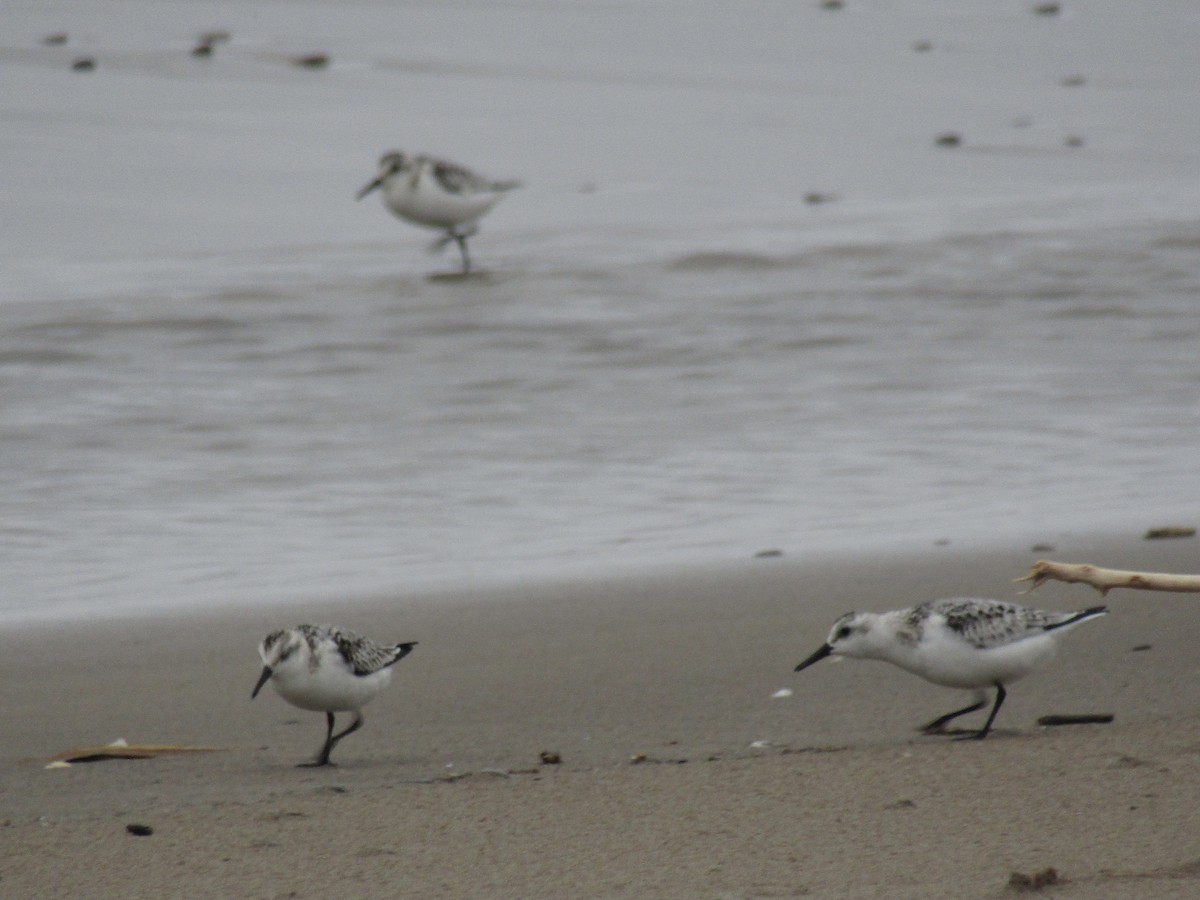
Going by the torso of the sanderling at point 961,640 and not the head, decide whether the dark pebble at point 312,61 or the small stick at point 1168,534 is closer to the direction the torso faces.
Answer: the dark pebble

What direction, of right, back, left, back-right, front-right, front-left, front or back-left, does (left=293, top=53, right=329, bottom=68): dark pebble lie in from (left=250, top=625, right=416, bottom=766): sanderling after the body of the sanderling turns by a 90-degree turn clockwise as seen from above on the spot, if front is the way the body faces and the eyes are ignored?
front-right

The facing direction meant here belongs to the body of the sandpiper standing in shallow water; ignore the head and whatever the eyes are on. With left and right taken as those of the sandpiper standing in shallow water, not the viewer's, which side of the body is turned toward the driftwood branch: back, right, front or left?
left

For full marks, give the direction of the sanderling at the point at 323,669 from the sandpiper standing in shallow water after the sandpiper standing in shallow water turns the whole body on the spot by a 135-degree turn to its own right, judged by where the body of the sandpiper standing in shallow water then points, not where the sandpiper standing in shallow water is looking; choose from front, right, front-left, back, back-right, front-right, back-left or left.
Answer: back-right

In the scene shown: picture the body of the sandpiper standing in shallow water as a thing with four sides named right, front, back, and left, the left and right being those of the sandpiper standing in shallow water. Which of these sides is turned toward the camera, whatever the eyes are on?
left

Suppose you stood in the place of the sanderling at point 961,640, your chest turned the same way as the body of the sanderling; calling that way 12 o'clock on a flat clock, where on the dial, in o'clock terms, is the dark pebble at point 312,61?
The dark pebble is roughly at 2 o'clock from the sanderling.

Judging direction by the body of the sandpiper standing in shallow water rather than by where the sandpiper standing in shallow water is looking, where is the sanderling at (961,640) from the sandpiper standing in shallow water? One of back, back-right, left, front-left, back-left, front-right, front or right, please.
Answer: left

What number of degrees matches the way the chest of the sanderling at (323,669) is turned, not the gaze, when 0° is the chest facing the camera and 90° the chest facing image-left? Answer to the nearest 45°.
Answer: approximately 45°

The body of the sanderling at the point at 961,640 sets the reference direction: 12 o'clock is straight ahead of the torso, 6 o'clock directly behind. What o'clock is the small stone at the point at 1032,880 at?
The small stone is roughly at 9 o'clock from the sanderling.

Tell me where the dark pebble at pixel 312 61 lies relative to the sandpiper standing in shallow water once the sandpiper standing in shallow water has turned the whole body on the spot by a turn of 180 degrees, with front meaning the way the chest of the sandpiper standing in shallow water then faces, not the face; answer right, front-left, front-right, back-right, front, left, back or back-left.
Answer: left

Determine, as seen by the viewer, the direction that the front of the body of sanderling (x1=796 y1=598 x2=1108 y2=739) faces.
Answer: to the viewer's left

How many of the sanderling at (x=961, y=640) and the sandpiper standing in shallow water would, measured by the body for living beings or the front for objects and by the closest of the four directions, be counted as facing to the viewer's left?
2

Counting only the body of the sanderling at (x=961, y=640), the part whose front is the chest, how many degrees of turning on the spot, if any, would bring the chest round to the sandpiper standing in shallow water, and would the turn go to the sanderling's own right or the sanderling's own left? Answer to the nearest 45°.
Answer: approximately 45° to the sanderling's own right
